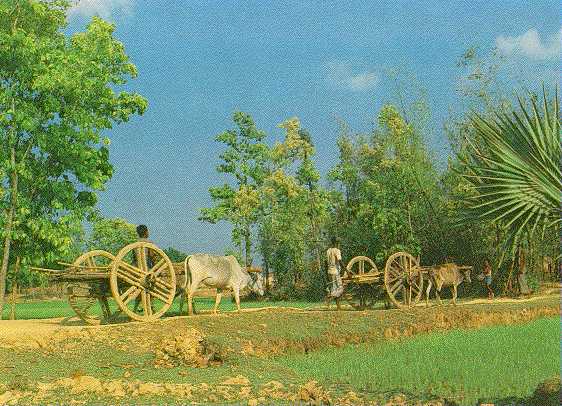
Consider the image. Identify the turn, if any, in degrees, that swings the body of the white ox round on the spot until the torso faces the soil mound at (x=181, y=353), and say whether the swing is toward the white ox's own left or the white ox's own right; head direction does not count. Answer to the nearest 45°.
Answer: approximately 90° to the white ox's own right

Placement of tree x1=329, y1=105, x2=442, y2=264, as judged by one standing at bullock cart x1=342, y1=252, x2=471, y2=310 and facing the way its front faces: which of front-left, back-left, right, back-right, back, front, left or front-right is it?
front-left

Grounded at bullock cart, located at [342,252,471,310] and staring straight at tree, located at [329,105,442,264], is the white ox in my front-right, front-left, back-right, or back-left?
back-left

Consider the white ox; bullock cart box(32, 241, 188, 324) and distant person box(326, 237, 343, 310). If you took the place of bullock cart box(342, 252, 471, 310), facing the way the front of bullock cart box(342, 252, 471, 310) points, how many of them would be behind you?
3

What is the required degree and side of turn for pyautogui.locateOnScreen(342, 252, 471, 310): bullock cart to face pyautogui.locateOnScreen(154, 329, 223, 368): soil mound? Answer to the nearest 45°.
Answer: approximately 135° to its right

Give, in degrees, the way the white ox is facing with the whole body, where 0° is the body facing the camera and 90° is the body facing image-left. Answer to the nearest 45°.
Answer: approximately 270°

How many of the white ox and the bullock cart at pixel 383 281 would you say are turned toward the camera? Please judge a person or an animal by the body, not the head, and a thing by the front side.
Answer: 0

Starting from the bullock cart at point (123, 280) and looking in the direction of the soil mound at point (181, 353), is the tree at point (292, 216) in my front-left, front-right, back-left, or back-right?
back-left

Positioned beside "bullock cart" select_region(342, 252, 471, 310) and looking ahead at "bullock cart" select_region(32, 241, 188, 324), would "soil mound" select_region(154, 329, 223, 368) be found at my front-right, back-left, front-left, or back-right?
front-left

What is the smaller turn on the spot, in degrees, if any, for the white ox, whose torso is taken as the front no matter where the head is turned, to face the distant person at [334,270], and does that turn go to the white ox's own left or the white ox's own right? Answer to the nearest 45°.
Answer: approximately 45° to the white ox's own left

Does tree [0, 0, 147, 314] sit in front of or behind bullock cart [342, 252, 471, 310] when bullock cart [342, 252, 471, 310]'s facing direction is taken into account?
behind

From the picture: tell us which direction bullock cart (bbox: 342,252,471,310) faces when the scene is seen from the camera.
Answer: facing away from the viewer and to the right of the viewer

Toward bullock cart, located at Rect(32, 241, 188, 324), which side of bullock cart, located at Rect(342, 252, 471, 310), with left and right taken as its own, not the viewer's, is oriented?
back

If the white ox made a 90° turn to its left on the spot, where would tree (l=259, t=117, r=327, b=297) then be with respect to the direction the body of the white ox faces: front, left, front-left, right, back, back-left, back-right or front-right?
front

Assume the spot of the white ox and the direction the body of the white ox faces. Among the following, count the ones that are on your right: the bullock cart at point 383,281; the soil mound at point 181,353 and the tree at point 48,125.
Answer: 1

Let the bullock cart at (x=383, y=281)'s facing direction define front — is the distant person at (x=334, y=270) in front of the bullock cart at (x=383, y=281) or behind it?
behind
